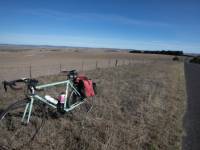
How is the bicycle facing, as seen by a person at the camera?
facing the viewer and to the left of the viewer

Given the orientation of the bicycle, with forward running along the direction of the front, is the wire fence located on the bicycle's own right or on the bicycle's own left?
on the bicycle's own right
